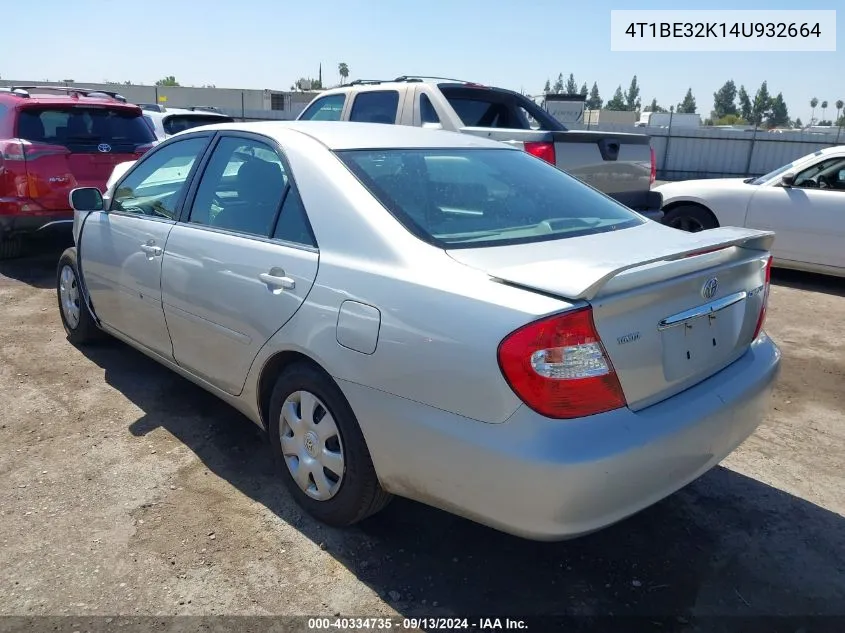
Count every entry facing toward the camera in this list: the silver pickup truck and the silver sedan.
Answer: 0

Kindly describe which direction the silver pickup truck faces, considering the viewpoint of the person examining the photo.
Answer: facing away from the viewer and to the left of the viewer

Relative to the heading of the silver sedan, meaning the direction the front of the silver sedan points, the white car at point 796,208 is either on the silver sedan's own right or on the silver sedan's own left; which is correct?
on the silver sedan's own right

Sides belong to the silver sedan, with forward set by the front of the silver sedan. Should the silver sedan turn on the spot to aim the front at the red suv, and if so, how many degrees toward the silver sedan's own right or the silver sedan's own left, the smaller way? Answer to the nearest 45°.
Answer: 0° — it already faces it

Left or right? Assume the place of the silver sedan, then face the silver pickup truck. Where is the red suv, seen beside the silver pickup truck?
left

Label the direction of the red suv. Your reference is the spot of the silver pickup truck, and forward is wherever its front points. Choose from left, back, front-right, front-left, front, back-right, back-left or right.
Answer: front-left

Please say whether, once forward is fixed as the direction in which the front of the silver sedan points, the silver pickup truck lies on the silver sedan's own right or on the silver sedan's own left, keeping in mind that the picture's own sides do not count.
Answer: on the silver sedan's own right

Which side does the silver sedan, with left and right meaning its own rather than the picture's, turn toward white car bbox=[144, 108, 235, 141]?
front

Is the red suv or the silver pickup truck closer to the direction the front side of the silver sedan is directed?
the red suv

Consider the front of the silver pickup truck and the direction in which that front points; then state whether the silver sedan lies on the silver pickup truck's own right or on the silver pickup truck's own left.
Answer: on the silver pickup truck's own left

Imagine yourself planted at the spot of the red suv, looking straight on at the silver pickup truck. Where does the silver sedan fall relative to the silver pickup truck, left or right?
right

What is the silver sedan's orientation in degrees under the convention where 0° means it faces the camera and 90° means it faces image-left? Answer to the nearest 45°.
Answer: approximately 135°
